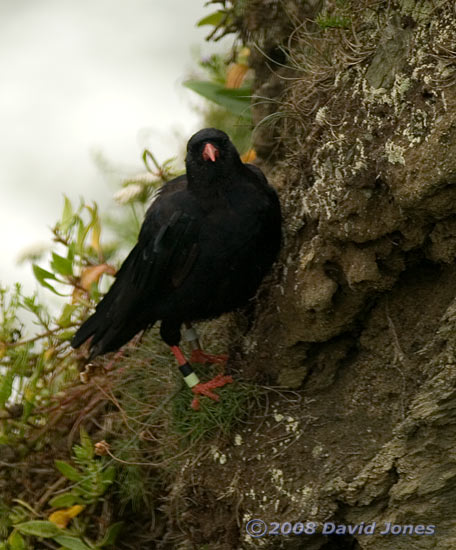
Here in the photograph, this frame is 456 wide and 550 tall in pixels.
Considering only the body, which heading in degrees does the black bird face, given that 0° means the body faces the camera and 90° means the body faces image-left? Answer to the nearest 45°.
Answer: approximately 315°

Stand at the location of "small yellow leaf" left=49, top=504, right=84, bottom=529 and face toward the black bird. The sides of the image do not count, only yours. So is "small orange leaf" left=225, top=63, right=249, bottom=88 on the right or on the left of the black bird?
left

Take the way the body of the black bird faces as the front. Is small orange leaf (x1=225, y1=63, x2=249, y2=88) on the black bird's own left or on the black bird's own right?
on the black bird's own left
